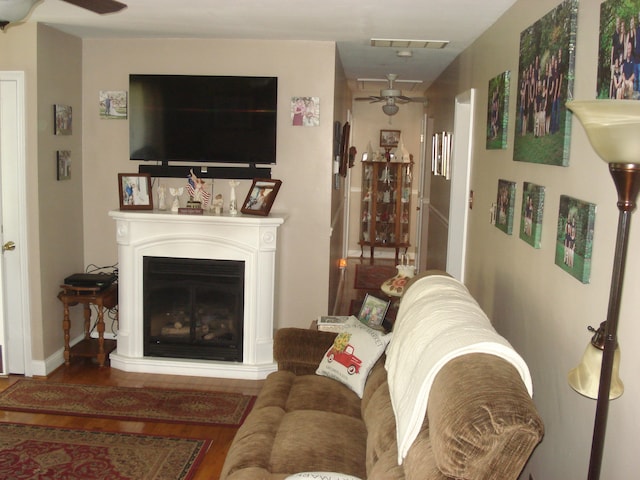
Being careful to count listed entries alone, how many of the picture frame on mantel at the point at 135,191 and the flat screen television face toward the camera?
2

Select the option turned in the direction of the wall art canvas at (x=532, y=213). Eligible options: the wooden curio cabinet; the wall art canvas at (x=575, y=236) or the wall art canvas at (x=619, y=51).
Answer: the wooden curio cabinet

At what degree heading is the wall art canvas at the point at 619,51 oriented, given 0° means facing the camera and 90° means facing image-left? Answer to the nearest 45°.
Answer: approximately 45°

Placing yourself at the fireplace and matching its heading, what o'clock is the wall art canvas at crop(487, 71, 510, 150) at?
The wall art canvas is roughly at 10 o'clock from the fireplace.

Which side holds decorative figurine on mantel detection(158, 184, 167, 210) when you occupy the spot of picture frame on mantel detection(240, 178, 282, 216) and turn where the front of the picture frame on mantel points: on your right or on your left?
on your right

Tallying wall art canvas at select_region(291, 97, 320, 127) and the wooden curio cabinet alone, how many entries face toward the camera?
2
